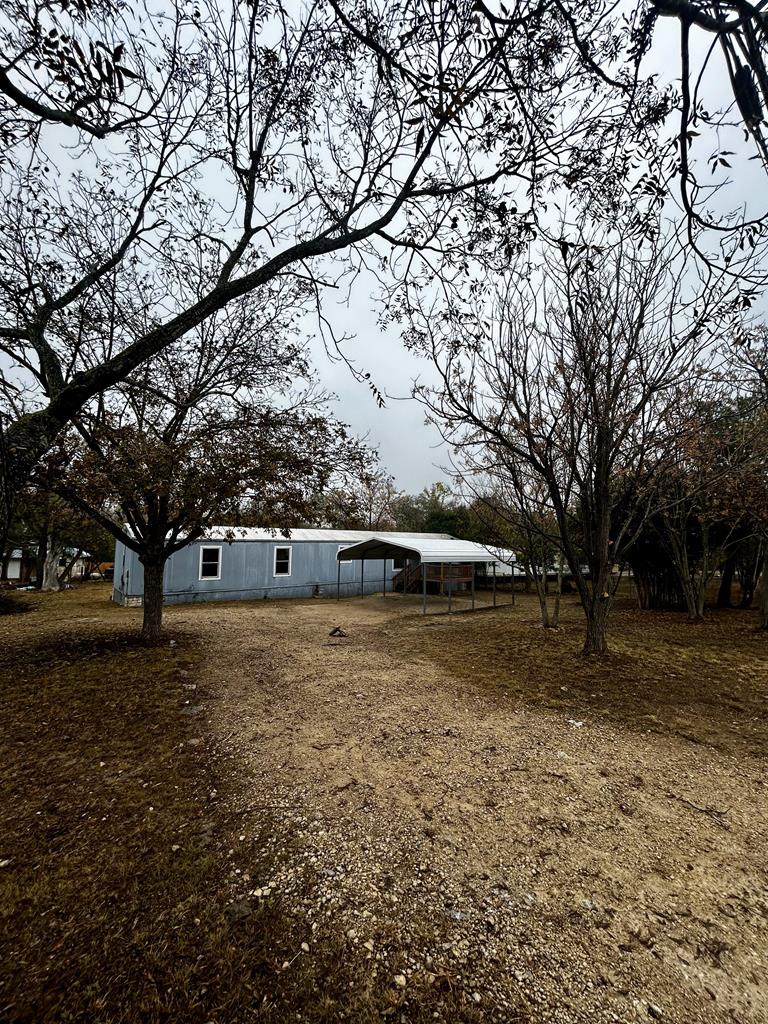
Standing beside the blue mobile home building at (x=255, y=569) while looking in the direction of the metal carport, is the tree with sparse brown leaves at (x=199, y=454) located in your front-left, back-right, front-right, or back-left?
front-right

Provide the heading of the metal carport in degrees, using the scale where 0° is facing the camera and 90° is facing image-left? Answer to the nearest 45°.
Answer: approximately 45°

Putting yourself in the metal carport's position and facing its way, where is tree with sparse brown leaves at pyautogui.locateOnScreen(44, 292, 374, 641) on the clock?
The tree with sparse brown leaves is roughly at 11 o'clock from the metal carport.

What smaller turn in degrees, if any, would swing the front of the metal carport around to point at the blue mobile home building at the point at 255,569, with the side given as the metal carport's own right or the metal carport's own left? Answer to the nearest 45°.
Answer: approximately 45° to the metal carport's own right

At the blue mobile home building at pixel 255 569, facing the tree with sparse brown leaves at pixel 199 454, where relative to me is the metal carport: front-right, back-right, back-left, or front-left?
front-left
